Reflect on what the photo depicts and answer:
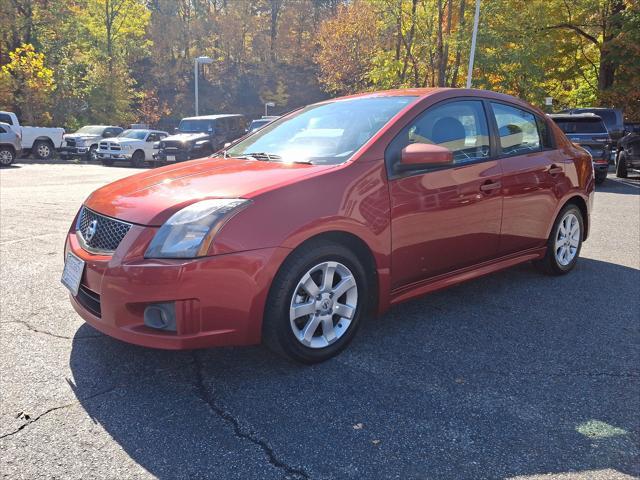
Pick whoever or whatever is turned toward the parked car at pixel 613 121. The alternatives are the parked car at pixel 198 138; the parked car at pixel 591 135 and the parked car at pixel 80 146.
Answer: the parked car at pixel 591 135

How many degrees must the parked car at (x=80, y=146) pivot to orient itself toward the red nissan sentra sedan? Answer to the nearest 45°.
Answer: approximately 45° to its left

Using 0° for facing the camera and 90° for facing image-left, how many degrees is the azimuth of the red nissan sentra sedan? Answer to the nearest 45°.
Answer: approximately 45°

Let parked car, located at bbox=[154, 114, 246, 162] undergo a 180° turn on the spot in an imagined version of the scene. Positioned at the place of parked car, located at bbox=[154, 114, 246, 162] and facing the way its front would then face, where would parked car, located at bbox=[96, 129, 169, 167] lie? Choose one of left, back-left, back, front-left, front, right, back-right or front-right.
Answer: left

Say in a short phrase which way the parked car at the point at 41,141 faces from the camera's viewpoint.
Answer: facing to the left of the viewer

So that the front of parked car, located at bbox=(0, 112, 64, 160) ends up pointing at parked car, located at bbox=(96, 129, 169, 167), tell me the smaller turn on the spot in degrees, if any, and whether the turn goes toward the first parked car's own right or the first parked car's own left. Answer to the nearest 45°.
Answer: approximately 135° to the first parked car's own left

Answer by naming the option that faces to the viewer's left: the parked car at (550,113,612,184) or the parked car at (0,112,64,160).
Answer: the parked car at (0,112,64,160)

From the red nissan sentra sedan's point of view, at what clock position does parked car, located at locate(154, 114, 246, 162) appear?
The parked car is roughly at 4 o'clock from the red nissan sentra sedan.

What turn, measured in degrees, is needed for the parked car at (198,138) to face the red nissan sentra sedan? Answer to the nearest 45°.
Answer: approximately 45° to its left

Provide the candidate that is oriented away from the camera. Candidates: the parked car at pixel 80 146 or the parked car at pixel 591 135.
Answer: the parked car at pixel 591 135

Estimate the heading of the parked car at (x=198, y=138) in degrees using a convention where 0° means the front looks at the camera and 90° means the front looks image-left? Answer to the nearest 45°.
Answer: approximately 45°

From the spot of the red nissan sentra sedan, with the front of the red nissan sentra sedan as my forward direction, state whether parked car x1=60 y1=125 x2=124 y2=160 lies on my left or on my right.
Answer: on my right

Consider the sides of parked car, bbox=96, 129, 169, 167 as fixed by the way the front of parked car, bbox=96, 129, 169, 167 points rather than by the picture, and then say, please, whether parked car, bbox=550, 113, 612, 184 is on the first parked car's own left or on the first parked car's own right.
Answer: on the first parked car's own left

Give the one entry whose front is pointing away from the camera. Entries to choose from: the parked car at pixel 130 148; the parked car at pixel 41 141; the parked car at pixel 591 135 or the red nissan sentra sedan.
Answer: the parked car at pixel 591 135

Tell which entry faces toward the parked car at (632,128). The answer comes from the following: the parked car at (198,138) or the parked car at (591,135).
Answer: the parked car at (591,135)

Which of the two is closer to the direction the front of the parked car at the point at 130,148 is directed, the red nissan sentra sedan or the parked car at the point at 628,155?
the red nissan sentra sedan

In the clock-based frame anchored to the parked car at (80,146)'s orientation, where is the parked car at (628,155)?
the parked car at (628,155) is roughly at 9 o'clock from the parked car at (80,146).

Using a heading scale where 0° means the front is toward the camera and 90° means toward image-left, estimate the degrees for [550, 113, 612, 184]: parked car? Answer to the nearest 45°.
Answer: approximately 180°
